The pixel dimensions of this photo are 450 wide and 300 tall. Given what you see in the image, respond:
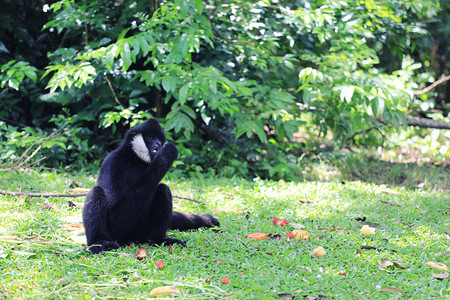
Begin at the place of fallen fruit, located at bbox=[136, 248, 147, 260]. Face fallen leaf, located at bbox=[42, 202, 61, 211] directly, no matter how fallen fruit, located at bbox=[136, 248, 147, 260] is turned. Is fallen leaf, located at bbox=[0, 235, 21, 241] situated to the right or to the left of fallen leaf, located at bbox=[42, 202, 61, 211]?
left

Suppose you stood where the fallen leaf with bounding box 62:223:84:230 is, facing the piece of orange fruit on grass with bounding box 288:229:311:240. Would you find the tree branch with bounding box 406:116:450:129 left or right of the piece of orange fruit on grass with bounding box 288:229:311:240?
left

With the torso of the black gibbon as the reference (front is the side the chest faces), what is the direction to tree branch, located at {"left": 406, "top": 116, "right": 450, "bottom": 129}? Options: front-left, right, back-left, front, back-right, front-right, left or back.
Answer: left

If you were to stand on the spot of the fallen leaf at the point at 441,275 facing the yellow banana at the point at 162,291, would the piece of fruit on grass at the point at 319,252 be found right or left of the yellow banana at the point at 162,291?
right

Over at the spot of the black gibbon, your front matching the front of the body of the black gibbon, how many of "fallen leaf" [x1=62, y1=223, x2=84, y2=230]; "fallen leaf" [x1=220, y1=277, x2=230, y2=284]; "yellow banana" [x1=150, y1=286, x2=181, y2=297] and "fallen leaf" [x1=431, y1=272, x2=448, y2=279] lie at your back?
1

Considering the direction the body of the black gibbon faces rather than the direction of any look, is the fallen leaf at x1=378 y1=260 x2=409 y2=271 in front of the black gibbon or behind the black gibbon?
in front

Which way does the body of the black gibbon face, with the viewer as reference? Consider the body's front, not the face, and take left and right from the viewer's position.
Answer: facing the viewer and to the right of the viewer

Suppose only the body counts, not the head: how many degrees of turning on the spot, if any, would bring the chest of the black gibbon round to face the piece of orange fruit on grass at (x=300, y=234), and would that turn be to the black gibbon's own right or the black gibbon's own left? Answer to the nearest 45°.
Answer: approximately 45° to the black gibbon's own left

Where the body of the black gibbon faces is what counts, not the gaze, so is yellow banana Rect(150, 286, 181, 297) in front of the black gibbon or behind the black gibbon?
in front
